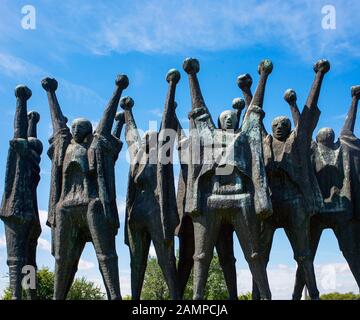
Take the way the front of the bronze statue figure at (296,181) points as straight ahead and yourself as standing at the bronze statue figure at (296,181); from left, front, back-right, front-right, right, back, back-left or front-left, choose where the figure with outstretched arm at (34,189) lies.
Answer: front-right

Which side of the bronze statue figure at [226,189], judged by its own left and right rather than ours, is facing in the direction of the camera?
front

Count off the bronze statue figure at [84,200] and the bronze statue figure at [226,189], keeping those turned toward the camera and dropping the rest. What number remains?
2

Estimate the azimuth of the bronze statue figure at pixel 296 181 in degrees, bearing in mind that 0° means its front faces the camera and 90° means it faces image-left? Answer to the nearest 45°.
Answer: approximately 45°

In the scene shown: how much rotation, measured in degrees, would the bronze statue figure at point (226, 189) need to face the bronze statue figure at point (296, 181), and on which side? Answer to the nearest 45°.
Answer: approximately 135° to its left

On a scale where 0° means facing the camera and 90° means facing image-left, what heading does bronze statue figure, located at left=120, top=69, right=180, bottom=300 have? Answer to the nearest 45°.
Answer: approximately 45°

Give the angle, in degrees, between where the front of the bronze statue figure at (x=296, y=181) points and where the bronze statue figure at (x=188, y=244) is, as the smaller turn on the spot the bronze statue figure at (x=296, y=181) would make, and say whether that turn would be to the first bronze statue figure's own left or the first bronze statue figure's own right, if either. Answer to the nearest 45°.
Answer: approximately 45° to the first bronze statue figure's own right

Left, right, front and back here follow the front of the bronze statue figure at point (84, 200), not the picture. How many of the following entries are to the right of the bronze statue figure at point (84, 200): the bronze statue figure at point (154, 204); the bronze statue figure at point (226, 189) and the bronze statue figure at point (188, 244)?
0

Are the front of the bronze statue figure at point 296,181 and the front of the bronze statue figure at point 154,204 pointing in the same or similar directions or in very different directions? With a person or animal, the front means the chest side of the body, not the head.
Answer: same or similar directions

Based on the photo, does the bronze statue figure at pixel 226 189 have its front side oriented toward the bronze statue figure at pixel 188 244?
no

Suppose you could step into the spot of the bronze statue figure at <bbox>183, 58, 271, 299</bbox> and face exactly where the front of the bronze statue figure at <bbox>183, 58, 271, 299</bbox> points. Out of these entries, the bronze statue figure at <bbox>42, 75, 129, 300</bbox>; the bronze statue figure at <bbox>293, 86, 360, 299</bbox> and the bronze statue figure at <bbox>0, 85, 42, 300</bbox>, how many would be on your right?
2

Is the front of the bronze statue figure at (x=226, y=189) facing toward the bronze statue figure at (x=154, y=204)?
no

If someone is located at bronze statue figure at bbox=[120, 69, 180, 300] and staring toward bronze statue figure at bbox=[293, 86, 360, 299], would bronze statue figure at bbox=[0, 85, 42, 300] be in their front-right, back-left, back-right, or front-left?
back-left

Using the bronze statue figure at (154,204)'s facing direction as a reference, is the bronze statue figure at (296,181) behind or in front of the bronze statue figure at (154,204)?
behind

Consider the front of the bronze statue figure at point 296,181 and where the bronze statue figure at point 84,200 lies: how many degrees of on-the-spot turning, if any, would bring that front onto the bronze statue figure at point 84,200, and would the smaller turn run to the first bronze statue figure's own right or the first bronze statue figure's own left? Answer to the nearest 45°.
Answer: approximately 45° to the first bronze statue figure's own right
